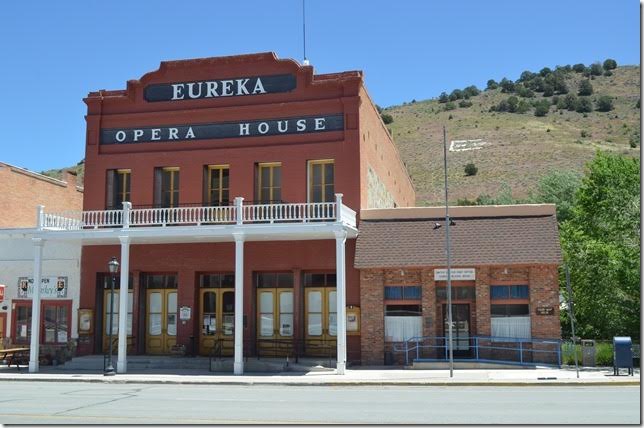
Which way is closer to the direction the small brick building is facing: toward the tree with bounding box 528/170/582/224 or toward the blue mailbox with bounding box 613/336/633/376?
the blue mailbox

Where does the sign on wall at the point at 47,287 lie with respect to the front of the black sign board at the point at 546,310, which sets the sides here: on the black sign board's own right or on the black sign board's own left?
on the black sign board's own right

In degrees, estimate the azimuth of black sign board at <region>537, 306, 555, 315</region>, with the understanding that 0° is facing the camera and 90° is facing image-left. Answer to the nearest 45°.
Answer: approximately 0°

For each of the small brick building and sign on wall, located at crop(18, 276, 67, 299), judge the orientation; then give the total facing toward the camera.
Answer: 2

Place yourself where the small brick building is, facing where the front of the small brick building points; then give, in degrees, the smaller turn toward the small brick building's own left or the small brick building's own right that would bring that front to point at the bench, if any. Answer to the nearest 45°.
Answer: approximately 90° to the small brick building's own right

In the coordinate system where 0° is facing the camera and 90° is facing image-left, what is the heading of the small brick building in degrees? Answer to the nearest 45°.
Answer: approximately 0°
